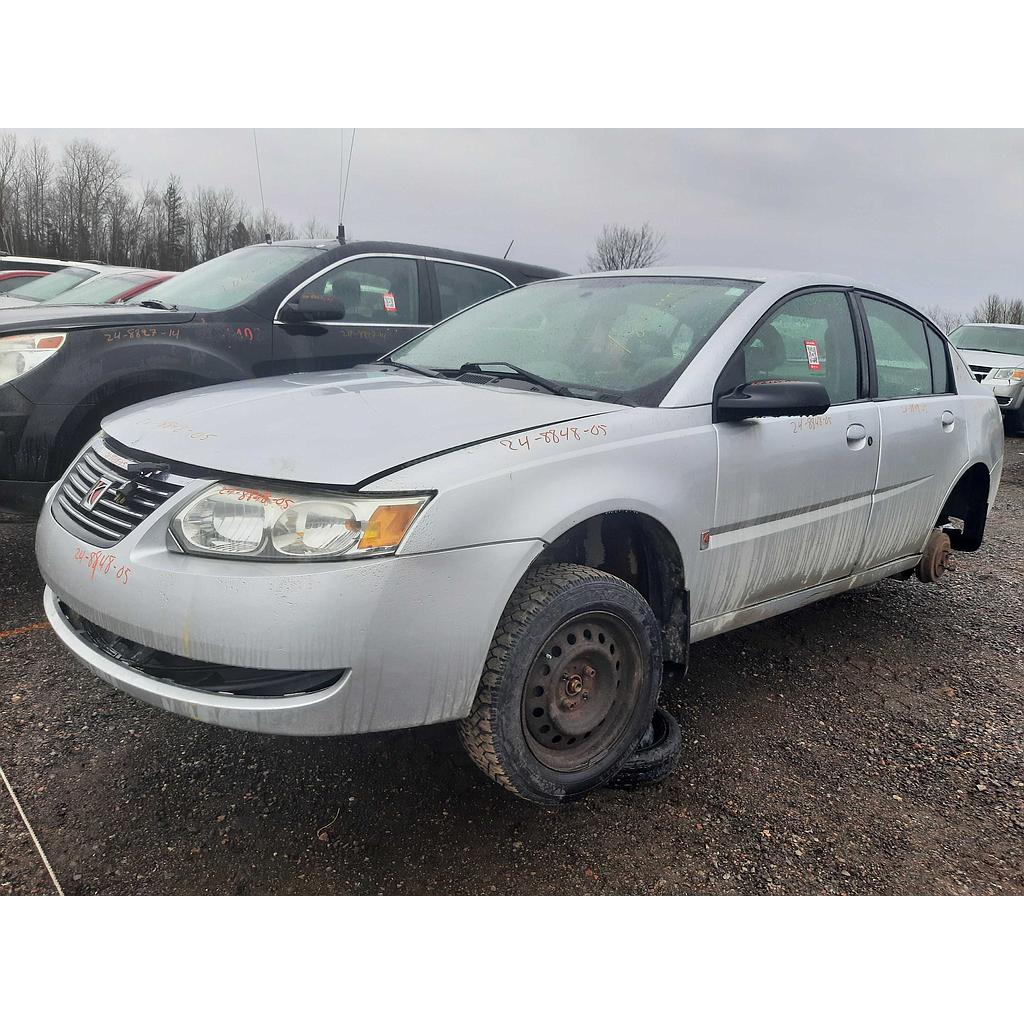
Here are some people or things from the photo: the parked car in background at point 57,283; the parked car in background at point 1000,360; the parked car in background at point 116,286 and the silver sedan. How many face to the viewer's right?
0

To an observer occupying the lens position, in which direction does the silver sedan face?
facing the viewer and to the left of the viewer

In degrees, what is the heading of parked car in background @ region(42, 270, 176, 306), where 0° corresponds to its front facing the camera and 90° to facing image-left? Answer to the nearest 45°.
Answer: approximately 45°

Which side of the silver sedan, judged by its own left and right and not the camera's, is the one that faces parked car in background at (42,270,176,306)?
right

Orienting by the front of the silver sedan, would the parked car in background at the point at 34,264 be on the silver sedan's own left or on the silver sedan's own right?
on the silver sedan's own right

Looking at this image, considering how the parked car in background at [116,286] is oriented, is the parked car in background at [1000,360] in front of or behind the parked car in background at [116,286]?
behind

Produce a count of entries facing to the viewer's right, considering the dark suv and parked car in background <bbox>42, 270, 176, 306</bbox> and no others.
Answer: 0

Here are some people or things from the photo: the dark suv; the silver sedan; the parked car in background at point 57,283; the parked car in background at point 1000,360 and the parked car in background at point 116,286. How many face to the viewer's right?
0

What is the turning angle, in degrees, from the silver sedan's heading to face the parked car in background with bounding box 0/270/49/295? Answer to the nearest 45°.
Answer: approximately 90° to its right

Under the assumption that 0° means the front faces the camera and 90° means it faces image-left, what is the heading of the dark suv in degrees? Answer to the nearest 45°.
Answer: approximately 45°
